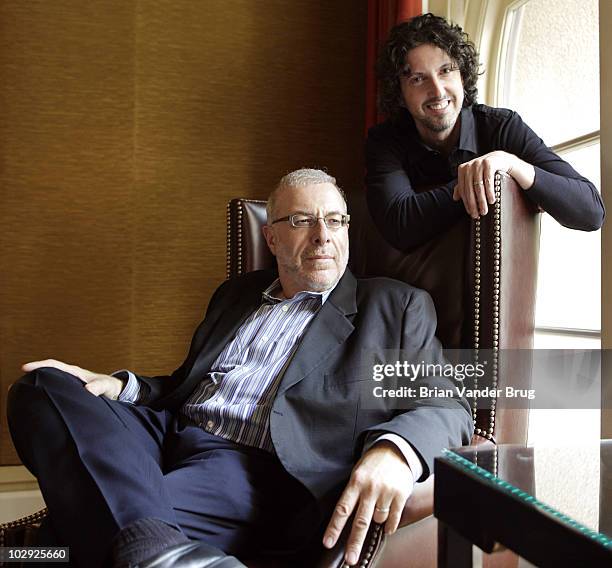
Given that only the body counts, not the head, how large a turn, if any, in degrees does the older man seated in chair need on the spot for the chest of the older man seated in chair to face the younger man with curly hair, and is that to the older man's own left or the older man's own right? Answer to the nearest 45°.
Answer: approximately 180°

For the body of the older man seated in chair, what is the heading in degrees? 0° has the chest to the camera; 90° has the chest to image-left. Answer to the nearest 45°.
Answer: approximately 45°

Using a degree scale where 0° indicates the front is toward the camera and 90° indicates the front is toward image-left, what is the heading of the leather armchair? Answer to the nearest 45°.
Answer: approximately 45°
